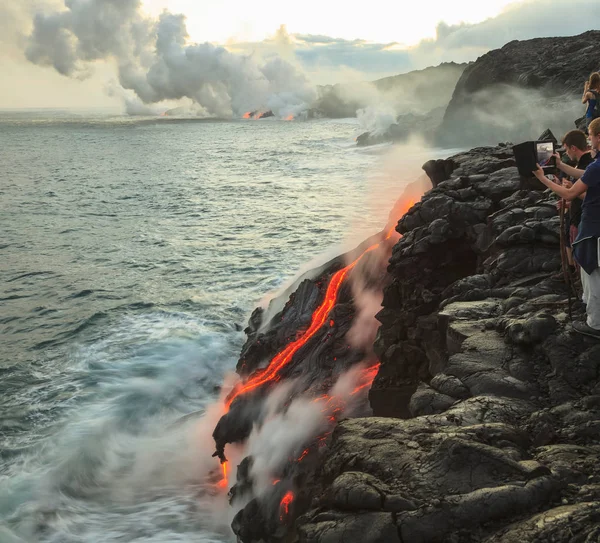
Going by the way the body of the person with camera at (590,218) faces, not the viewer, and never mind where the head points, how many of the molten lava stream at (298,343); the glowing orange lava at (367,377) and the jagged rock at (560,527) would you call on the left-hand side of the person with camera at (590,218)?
1

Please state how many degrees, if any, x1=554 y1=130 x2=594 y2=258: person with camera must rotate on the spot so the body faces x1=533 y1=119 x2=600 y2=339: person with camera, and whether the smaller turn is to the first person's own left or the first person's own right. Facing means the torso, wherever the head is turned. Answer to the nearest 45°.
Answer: approximately 90° to the first person's own left

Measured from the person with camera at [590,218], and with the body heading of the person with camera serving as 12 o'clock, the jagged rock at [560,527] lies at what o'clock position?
The jagged rock is roughly at 9 o'clock from the person with camera.

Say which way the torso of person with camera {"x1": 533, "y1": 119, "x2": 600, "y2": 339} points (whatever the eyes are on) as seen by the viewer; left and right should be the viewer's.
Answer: facing to the left of the viewer

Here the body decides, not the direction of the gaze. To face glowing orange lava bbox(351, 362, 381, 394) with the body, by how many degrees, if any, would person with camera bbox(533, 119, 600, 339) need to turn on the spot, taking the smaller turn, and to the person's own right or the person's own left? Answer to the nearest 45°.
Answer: approximately 45° to the person's own right

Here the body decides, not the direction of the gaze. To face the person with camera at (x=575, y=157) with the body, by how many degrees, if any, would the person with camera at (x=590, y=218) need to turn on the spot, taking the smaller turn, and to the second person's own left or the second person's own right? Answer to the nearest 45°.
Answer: approximately 90° to the second person's own right

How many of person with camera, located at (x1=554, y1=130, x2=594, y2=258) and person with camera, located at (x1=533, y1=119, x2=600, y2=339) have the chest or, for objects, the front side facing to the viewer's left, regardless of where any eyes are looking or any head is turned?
2

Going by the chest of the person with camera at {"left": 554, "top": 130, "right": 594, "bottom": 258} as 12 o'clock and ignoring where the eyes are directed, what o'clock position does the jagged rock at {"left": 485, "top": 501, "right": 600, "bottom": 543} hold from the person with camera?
The jagged rock is roughly at 9 o'clock from the person with camera.

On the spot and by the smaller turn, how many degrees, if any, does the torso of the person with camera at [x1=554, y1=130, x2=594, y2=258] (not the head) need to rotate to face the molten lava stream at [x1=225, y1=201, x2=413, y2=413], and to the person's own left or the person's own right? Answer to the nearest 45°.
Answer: approximately 45° to the person's own right

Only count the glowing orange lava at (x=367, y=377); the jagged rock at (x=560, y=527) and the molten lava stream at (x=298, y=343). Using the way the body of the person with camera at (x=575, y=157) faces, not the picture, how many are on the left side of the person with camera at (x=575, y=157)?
1

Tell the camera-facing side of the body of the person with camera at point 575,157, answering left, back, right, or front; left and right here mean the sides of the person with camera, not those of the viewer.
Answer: left
